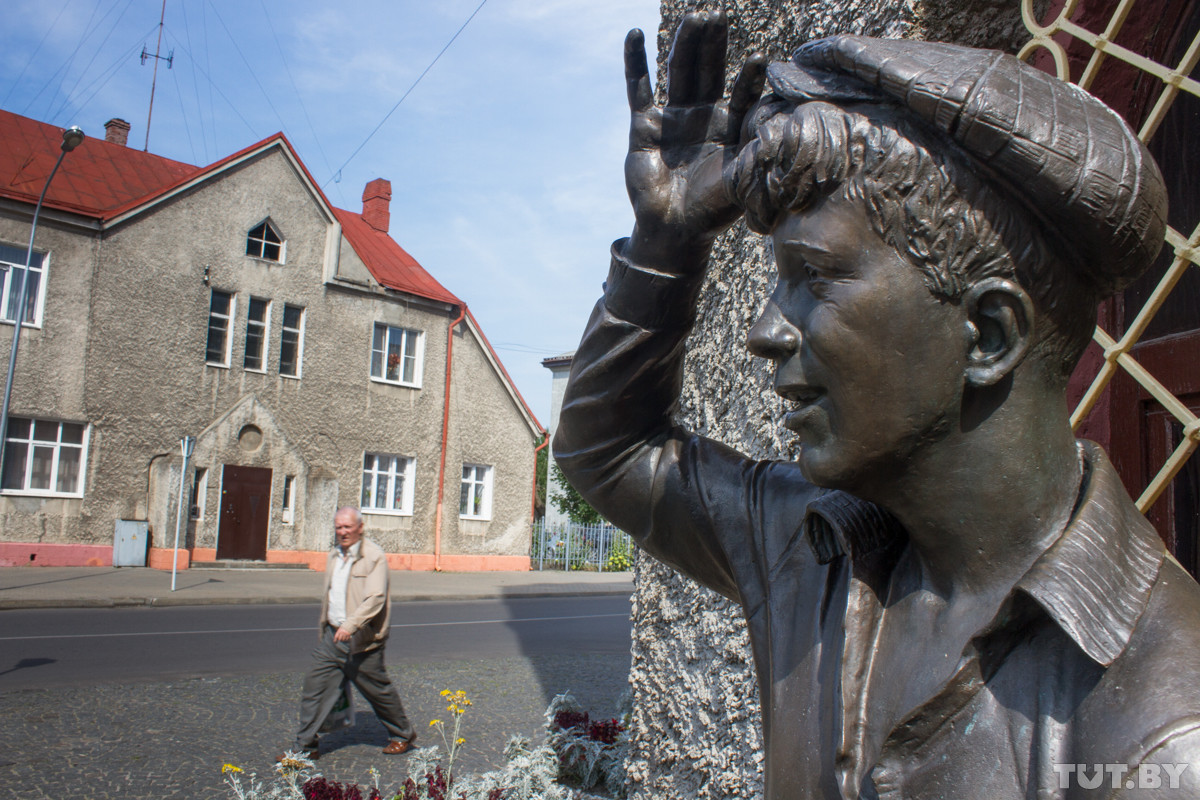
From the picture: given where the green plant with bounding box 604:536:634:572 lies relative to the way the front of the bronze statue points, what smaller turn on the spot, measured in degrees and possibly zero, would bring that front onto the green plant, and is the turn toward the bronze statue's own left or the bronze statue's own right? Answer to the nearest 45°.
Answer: approximately 135° to the bronze statue's own right

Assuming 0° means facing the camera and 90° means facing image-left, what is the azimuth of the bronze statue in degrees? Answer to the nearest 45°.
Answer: approximately 45°

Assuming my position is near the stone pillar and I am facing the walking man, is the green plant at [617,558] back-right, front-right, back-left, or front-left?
front-right

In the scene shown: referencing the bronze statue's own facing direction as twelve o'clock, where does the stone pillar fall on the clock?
The stone pillar is roughly at 4 o'clock from the bronze statue.

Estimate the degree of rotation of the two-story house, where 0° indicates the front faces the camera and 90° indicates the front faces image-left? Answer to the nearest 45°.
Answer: approximately 315°

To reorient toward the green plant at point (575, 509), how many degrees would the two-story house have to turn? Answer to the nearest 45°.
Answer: approximately 90° to its left

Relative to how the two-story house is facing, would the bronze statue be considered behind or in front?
in front

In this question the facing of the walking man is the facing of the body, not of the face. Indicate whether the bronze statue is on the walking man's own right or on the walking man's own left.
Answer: on the walking man's own left

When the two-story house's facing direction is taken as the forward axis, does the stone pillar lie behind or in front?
in front

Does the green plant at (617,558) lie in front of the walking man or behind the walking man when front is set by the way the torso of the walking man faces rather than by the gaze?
behind

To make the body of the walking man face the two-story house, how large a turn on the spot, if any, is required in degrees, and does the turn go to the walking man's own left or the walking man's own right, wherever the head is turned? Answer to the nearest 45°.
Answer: approximately 135° to the walking man's own right

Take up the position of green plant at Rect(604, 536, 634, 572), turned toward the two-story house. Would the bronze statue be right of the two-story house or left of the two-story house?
left

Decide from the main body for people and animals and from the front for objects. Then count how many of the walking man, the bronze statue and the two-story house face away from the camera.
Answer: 0

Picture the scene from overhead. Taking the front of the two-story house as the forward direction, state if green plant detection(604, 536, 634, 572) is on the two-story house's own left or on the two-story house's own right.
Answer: on the two-story house's own left
